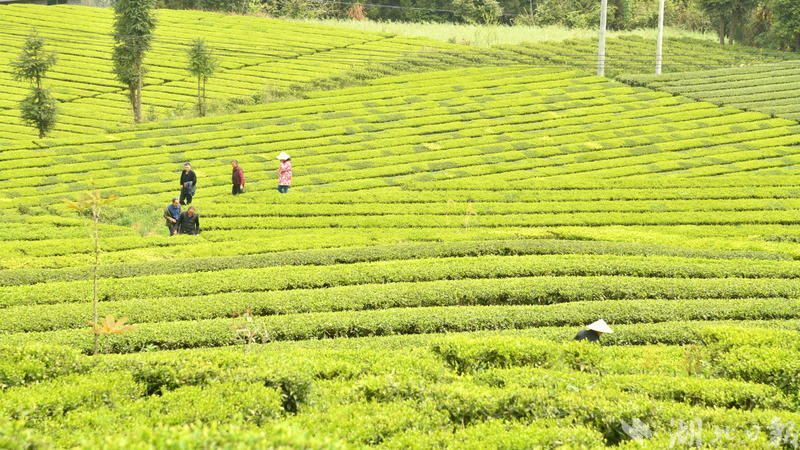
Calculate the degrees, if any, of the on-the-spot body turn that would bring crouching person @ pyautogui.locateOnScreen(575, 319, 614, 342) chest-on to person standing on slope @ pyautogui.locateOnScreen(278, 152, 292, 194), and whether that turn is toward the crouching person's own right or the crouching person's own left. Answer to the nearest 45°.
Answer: approximately 135° to the crouching person's own left

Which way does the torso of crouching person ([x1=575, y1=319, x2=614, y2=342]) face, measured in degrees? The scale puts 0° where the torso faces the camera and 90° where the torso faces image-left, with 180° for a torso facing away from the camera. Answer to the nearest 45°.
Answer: approximately 270°

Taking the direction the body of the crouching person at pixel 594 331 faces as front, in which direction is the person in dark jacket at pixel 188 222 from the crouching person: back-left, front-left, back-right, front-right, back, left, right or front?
back-left

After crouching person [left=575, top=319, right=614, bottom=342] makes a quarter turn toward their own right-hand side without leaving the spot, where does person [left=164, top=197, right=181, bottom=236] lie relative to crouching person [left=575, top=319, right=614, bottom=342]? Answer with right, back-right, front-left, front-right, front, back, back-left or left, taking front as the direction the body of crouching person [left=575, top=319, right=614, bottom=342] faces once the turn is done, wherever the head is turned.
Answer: back-right

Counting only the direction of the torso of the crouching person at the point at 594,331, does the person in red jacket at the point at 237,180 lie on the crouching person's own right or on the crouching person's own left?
on the crouching person's own left

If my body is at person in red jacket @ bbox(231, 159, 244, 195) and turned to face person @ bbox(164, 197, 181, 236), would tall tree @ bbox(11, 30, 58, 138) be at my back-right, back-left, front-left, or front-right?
back-right
